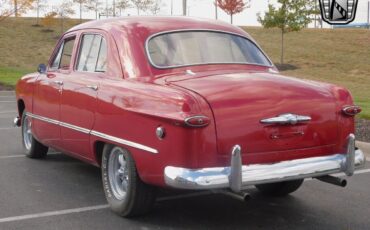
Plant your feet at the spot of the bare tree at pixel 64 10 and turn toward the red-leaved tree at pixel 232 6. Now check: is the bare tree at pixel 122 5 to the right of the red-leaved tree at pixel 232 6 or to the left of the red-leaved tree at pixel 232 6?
left

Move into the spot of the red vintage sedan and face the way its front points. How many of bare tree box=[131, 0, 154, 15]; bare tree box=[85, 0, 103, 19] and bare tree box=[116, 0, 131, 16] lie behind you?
0

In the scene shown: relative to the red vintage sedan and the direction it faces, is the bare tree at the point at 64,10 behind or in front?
in front

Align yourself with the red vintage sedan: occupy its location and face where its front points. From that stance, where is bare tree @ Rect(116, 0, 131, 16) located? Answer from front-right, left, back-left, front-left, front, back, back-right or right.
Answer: front-right

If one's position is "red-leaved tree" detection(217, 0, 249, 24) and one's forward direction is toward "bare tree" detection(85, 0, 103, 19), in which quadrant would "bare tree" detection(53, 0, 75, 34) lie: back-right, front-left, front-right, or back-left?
front-left

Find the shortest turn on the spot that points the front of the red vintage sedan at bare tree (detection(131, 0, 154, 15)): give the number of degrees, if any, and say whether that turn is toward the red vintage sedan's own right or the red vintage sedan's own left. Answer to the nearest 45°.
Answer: approximately 45° to the red vintage sedan's own right

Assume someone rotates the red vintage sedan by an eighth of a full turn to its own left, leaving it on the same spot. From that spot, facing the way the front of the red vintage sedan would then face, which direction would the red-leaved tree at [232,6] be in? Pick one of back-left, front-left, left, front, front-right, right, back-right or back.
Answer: right

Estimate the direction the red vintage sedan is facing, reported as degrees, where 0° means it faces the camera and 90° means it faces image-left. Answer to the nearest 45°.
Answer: approximately 135°
